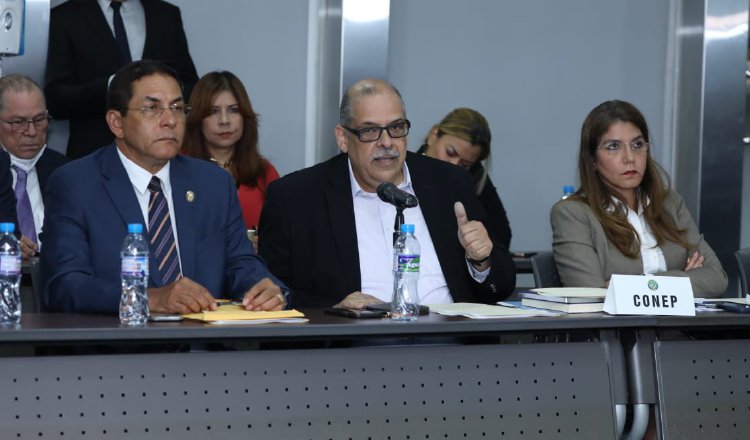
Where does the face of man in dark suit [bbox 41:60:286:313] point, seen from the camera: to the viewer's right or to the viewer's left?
to the viewer's right

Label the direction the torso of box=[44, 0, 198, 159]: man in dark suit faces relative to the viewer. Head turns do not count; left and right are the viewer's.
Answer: facing the viewer

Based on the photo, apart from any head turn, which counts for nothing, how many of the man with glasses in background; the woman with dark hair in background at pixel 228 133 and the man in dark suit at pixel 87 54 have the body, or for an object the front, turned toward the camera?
3

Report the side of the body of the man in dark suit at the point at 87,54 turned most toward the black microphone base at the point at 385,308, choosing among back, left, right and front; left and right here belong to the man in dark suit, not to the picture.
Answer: front

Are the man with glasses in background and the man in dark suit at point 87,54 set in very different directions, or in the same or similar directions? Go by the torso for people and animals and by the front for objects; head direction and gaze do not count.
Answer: same or similar directions

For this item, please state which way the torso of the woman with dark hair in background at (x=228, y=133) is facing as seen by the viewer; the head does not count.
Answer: toward the camera

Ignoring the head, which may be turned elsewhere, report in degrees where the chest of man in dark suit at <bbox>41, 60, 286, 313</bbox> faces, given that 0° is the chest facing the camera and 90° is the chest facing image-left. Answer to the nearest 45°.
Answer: approximately 315°

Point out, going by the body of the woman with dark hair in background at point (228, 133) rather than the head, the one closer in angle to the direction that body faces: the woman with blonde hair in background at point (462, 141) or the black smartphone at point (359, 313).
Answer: the black smartphone

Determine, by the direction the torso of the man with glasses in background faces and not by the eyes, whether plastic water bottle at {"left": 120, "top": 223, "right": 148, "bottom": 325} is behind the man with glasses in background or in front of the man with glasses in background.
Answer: in front

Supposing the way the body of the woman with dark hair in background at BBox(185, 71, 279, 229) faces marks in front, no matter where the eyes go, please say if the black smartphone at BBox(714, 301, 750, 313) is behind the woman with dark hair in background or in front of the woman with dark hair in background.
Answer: in front

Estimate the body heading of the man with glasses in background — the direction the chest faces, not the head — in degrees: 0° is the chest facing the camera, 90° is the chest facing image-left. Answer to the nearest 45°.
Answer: approximately 0°

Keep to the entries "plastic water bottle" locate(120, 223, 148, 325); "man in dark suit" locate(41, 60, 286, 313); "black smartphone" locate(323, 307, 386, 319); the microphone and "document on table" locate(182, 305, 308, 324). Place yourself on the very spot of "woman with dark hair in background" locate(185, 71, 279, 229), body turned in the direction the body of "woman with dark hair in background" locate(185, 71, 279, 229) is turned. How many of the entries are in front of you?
5

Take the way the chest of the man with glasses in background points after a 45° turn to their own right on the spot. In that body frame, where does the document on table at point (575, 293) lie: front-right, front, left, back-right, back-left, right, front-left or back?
left

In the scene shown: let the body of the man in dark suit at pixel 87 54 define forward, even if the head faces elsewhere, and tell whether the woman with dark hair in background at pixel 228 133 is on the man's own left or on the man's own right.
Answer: on the man's own left

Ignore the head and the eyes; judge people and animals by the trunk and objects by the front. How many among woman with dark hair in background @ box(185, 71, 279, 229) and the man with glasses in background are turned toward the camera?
2

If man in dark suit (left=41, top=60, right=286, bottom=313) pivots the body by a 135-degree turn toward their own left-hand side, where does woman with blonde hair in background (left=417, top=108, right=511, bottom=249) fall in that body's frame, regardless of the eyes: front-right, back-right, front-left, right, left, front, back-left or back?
front-right

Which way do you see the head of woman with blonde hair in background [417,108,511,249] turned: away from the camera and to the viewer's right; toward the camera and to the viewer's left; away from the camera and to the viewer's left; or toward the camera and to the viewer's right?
toward the camera and to the viewer's left

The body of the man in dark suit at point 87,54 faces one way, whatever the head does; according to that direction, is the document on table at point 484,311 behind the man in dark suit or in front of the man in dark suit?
in front
